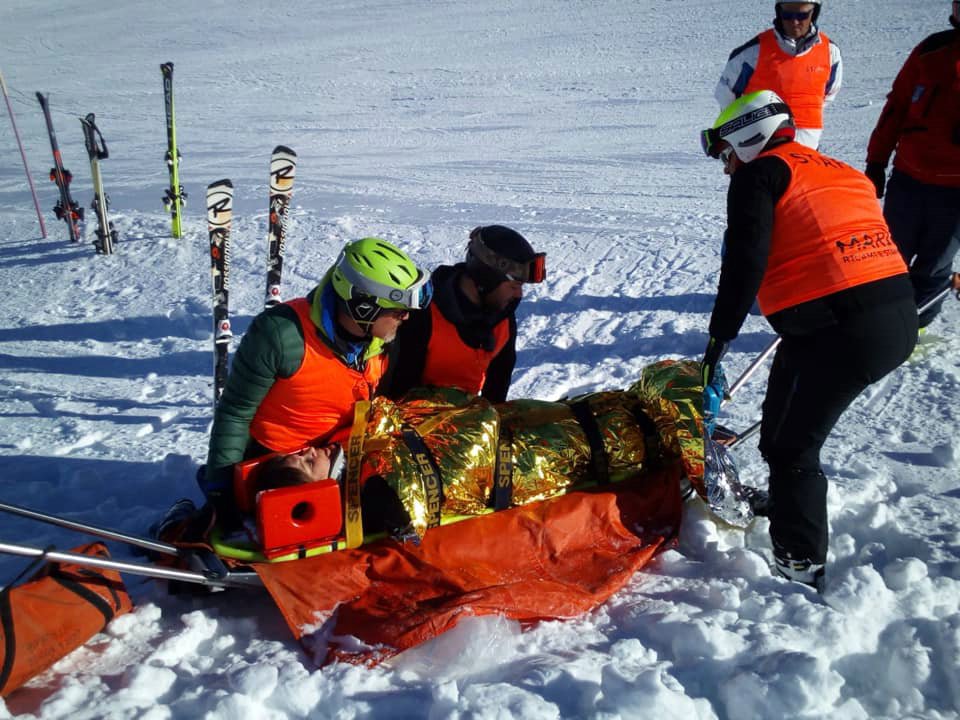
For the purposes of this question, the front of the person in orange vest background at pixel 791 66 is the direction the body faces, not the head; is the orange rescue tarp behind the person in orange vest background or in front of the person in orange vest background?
in front

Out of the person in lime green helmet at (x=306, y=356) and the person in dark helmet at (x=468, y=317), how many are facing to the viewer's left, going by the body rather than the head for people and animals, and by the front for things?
0

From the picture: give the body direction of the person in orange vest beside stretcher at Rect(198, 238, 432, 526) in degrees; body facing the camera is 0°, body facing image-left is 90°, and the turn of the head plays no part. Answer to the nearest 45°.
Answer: approximately 315°

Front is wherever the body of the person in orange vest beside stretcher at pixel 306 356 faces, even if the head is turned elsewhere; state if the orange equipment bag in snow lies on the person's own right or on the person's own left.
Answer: on the person's own right

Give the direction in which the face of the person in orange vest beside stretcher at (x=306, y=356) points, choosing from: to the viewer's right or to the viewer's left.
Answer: to the viewer's right

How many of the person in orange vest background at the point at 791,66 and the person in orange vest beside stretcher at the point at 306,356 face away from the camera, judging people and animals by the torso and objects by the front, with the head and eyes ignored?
0

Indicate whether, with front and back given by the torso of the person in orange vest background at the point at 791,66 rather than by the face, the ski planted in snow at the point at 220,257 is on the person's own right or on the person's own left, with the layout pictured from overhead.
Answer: on the person's own right

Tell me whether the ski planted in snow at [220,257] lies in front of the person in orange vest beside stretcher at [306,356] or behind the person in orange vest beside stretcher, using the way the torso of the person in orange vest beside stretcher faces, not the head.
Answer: behind

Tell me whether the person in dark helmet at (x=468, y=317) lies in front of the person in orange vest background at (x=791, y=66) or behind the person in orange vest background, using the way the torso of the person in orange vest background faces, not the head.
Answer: in front

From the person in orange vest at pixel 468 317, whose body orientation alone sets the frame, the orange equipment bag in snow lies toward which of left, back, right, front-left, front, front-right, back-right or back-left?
right

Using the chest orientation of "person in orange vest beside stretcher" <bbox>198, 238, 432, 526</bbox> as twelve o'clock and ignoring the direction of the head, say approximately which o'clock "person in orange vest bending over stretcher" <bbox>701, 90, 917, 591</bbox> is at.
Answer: "person in orange vest bending over stretcher" <bbox>701, 90, 917, 591</bbox> is roughly at 11 o'clock from "person in orange vest beside stretcher" <bbox>198, 238, 432, 526</bbox>.

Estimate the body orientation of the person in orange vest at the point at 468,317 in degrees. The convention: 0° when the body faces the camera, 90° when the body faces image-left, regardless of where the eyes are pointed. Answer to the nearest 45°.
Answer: approximately 315°
